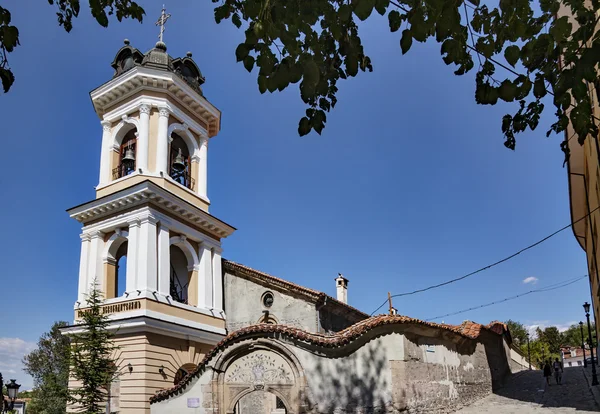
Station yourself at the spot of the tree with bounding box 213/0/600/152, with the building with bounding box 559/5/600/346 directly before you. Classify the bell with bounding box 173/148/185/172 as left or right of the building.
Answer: left

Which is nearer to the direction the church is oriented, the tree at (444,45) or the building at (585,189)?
the tree

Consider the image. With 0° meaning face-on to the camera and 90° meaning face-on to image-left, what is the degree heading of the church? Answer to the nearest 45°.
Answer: approximately 45°

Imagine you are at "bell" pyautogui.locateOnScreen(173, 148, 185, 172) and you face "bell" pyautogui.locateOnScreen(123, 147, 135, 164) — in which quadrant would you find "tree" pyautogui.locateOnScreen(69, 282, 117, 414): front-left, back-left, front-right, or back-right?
front-left

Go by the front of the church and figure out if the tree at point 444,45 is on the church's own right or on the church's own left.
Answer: on the church's own left

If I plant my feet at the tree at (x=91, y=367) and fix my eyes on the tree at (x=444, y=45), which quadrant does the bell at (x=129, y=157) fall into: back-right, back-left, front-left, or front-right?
back-left
